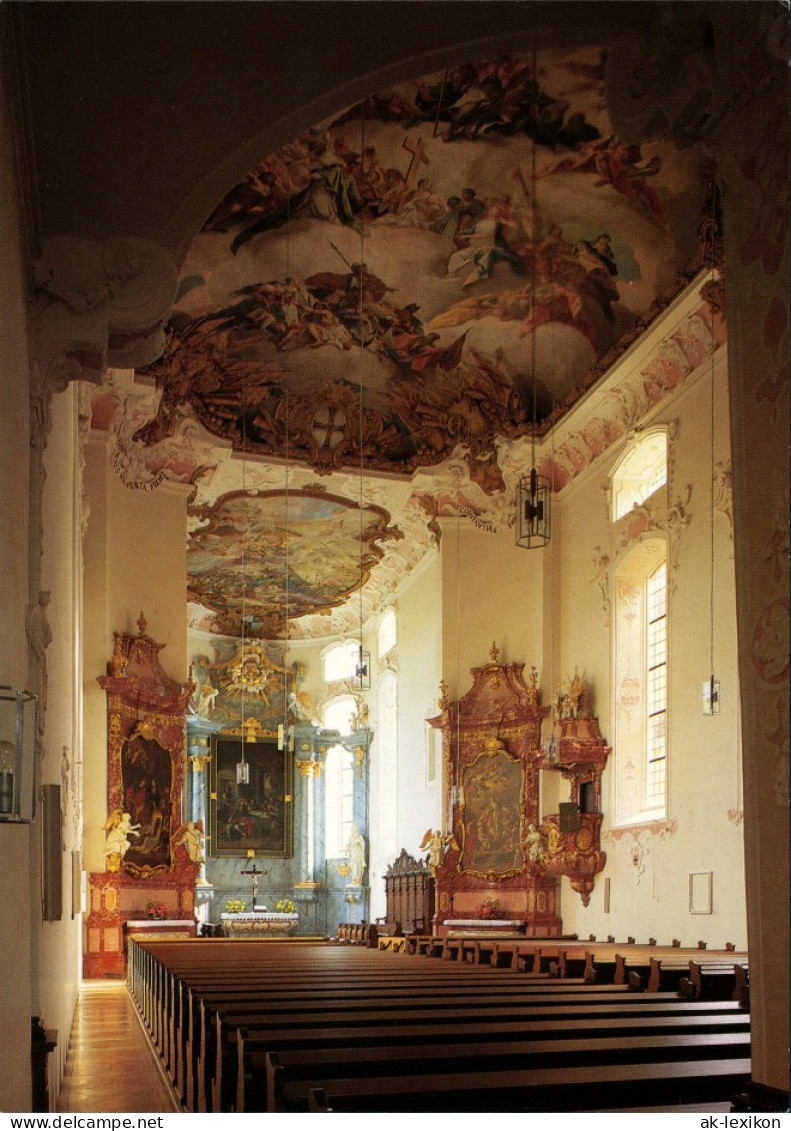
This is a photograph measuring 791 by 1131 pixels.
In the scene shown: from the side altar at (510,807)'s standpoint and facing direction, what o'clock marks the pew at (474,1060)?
The pew is roughly at 12 o'clock from the side altar.

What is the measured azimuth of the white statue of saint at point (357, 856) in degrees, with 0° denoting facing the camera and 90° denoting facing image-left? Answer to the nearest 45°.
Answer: approximately 45°

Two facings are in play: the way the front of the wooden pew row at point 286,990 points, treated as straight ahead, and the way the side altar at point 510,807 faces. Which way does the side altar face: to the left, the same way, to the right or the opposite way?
the opposite way

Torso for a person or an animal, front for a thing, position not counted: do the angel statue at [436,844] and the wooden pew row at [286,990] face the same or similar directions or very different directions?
very different directions

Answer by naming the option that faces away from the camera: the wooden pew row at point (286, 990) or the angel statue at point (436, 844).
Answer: the wooden pew row

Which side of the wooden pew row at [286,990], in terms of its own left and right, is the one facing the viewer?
back

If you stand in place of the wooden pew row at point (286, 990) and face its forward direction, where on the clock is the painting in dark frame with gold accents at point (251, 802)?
The painting in dark frame with gold accents is roughly at 12 o'clock from the wooden pew row.

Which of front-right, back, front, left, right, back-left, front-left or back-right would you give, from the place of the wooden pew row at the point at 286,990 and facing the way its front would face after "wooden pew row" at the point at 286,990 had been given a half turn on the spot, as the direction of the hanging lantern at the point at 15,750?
front

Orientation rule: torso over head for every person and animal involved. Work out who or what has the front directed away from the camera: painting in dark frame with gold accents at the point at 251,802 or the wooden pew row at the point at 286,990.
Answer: the wooden pew row

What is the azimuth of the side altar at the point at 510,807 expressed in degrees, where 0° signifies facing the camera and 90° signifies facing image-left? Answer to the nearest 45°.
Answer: approximately 0°
